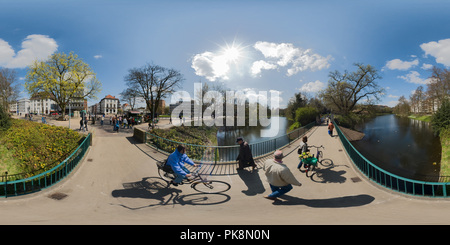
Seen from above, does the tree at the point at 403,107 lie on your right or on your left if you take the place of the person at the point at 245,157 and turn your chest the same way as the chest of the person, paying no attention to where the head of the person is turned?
on your left

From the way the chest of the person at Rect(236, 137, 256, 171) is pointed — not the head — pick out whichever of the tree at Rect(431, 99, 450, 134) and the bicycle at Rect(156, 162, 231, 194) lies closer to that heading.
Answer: the bicycle

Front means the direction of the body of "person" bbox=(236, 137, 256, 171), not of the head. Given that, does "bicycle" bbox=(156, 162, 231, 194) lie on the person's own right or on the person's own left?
on the person's own left

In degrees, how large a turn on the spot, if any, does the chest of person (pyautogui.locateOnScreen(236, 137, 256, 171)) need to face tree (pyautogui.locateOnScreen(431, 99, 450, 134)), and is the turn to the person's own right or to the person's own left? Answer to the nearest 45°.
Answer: approximately 90° to the person's own left
